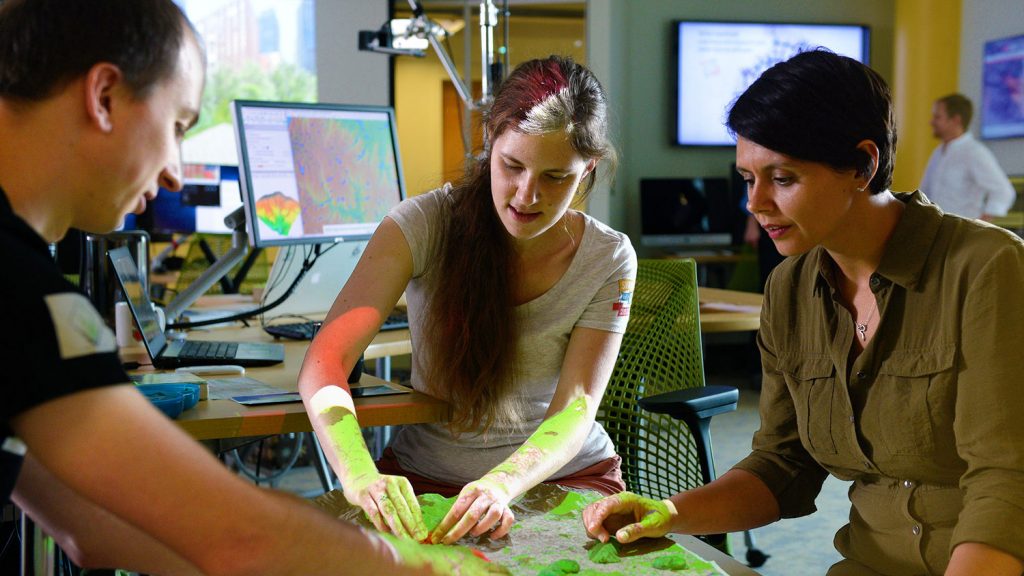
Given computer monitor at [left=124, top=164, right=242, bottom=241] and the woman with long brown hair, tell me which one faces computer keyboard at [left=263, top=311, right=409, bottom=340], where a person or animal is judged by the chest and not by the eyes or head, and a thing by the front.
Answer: the computer monitor

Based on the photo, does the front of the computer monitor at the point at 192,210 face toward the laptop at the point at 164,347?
yes

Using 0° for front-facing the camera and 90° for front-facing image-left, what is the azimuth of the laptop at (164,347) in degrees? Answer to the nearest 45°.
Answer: approximately 270°

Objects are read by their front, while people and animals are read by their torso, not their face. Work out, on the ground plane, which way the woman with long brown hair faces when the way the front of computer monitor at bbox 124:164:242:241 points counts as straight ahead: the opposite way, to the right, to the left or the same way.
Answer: the same way

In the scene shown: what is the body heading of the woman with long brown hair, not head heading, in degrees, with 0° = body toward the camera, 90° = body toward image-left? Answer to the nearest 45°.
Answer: approximately 0°

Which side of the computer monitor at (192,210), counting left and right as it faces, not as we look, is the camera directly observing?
front

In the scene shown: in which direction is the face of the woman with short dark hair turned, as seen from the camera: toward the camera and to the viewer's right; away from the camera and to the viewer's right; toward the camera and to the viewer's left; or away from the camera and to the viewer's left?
toward the camera and to the viewer's left

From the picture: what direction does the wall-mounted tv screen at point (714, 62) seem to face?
toward the camera

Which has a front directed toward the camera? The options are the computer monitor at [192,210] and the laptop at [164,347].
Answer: the computer monitor

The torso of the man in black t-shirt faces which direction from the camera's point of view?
to the viewer's right

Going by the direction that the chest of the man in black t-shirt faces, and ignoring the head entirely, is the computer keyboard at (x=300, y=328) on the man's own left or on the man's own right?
on the man's own left

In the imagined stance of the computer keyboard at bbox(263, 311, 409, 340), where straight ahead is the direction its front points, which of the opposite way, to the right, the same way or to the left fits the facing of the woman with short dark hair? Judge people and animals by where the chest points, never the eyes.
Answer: to the right

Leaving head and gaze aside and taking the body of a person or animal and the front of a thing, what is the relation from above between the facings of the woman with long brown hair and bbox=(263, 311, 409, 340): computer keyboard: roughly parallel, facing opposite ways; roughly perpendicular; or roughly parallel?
roughly parallel

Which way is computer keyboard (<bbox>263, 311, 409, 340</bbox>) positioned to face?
toward the camera
